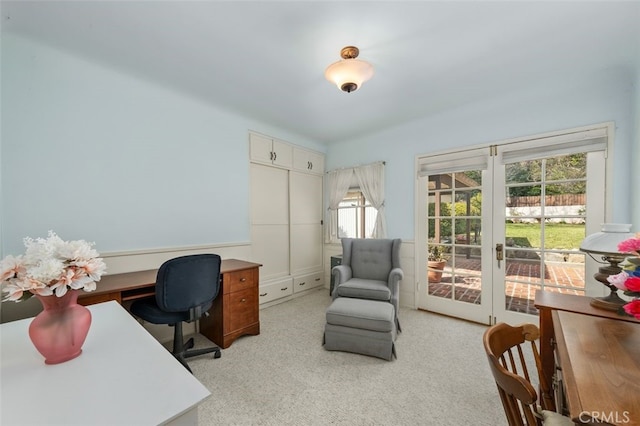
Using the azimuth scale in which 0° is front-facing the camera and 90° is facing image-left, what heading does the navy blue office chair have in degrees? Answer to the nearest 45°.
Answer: approximately 135°

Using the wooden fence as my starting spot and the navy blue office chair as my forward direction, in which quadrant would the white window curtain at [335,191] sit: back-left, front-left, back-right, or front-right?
front-right

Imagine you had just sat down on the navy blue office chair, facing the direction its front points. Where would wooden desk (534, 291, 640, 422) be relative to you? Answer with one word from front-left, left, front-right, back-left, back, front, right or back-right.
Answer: back

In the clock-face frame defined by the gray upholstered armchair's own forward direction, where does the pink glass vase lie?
The pink glass vase is roughly at 1 o'clock from the gray upholstered armchair.

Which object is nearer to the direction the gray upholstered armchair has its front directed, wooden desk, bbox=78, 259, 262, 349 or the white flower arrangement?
the white flower arrangement

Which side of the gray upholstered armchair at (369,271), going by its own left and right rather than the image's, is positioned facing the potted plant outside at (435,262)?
back

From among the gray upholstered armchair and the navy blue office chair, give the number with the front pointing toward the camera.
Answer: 1

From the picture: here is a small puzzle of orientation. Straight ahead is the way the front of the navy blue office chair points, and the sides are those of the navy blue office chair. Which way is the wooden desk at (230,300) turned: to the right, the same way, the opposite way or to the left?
the opposite way

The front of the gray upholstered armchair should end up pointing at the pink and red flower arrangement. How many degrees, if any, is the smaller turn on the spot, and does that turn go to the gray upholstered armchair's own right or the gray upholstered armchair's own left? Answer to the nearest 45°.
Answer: approximately 45° to the gray upholstered armchair's own left

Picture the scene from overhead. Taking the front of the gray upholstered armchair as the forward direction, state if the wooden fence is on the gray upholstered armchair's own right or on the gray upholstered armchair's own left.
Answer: on the gray upholstered armchair's own left

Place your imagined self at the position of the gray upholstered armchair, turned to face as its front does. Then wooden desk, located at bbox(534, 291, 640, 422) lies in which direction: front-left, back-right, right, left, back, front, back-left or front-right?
front-left

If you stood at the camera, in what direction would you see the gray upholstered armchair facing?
facing the viewer

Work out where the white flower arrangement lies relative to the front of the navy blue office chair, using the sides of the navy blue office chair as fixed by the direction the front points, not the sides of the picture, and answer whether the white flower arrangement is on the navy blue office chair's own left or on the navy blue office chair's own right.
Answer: on the navy blue office chair's own left
